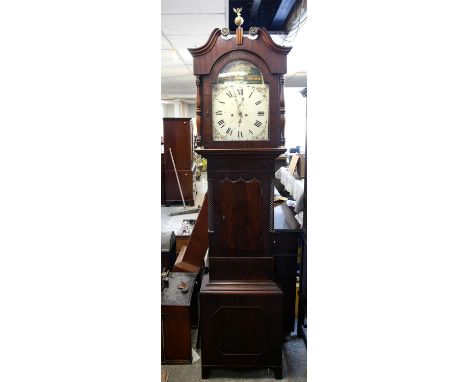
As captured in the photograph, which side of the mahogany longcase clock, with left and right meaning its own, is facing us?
front

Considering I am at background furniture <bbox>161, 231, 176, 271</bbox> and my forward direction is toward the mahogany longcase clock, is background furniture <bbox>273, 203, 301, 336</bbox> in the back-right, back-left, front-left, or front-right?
front-left

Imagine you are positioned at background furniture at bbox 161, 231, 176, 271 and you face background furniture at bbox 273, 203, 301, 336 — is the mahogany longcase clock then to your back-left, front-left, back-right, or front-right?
front-right

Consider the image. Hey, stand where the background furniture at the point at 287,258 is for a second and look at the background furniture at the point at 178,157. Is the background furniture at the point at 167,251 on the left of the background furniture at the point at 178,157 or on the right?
left

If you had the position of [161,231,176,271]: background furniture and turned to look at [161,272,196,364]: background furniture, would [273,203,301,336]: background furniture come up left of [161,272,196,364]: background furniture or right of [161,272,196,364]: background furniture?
left

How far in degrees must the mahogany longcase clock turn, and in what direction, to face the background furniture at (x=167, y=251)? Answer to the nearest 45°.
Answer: approximately 135° to its right
